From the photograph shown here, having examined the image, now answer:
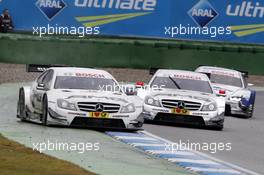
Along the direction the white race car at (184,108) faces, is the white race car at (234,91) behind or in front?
behind

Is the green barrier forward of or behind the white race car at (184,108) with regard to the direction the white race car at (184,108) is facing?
behind

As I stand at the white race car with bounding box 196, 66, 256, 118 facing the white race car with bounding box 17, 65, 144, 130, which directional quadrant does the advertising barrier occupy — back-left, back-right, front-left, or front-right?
back-right

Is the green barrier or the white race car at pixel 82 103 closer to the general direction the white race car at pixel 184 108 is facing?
the white race car at pixel 82 103

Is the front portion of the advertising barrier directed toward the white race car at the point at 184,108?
yes

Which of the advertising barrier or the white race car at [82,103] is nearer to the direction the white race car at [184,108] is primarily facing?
the white race car at [82,103]

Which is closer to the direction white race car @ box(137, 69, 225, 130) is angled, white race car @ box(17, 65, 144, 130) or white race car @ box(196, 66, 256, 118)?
the white race car @ box(17, 65, 144, 130)

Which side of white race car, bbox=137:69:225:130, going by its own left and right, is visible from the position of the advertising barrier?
back

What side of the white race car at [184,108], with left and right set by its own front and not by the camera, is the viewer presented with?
front

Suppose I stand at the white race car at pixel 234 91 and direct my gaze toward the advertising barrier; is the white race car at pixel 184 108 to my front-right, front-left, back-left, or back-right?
back-left

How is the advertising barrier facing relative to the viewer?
toward the camera

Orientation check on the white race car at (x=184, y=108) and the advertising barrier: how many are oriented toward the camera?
2
